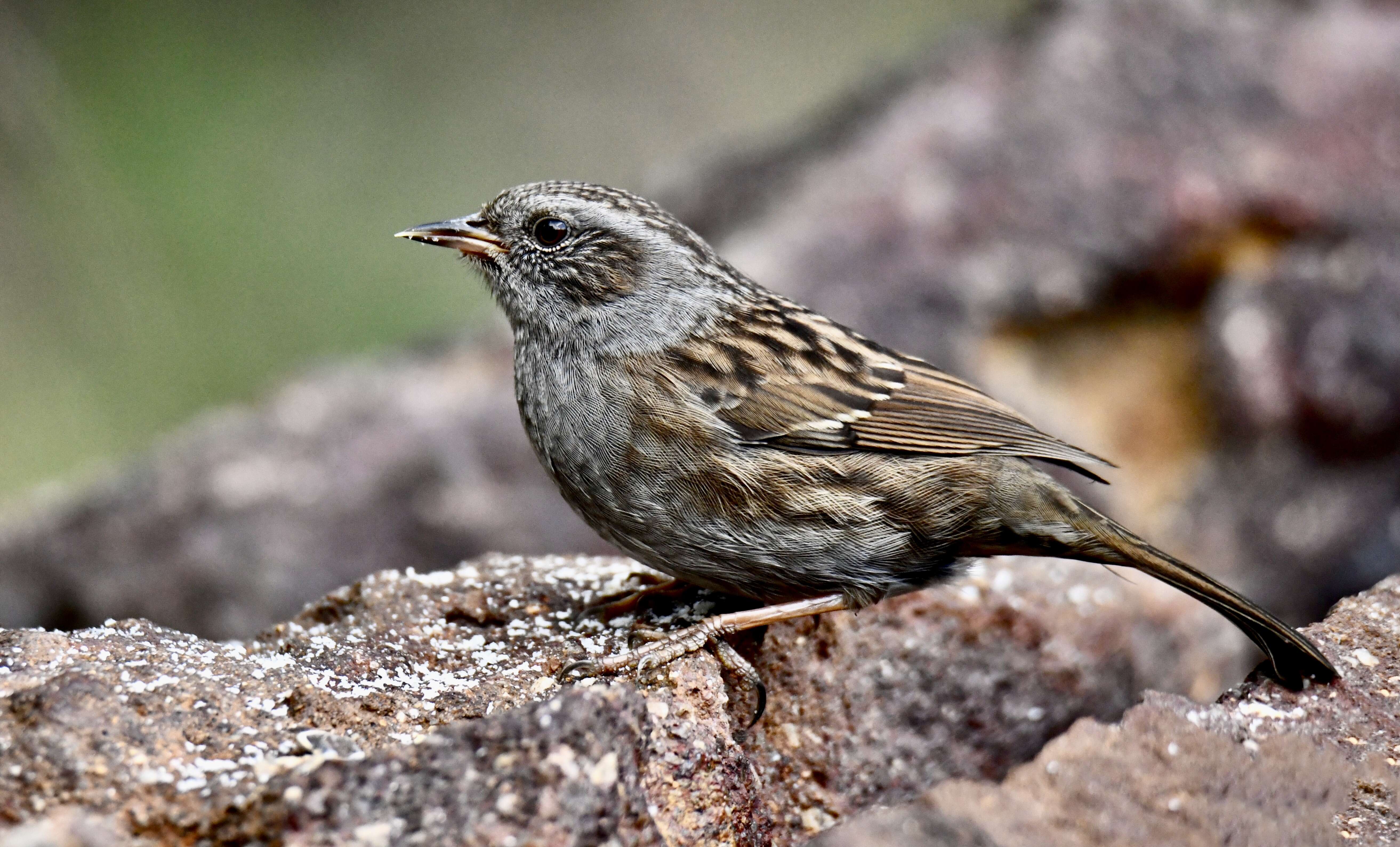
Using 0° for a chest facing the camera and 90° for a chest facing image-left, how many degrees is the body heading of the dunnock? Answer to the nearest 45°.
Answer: approximately 90°

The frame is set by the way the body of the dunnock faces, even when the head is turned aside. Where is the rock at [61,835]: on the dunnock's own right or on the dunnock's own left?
on the dunnock's own left
